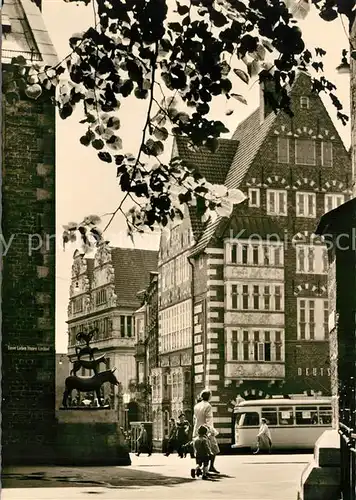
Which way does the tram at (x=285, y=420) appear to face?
to the viewer's left

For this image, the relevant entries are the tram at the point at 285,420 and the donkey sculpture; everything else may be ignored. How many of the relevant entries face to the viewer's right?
1

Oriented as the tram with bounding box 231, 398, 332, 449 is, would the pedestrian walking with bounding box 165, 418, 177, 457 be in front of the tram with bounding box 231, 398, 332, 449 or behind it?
in front

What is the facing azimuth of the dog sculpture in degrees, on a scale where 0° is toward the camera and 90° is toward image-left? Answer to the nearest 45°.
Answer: approximately 270°

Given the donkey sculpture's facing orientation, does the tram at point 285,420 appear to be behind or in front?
in front

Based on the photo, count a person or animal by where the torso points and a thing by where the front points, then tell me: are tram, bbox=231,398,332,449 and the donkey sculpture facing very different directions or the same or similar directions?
very different directions

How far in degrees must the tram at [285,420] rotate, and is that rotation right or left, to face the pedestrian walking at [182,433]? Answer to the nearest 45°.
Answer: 0° — it already faces them
